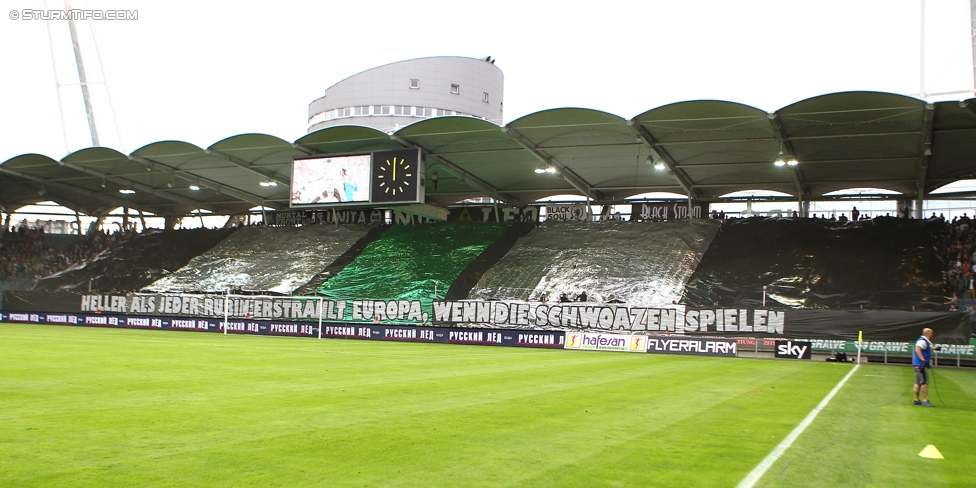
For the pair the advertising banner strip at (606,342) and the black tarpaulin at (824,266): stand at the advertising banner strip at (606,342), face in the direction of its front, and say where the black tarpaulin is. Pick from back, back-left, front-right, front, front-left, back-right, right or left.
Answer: back-left

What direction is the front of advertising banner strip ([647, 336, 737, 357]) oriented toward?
toward the camera

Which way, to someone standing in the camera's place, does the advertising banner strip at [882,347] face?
facing the viewer

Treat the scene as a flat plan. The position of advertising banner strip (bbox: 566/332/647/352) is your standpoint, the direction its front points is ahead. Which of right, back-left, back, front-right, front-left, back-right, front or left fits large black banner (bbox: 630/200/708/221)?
back

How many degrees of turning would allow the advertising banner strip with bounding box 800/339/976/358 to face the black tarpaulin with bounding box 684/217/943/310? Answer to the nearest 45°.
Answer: approximately 180°

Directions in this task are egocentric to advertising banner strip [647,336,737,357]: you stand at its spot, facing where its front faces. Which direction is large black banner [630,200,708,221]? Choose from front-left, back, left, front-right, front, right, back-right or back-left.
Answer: back

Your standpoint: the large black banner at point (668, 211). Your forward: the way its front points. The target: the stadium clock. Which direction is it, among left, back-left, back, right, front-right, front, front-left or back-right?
front-right

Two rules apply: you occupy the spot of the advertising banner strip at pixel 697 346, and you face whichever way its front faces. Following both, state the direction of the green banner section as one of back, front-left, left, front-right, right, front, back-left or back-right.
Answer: back-right

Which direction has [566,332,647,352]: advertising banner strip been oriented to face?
toward the camera

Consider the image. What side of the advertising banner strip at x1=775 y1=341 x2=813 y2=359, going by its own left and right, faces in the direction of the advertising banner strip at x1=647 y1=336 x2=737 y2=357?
right

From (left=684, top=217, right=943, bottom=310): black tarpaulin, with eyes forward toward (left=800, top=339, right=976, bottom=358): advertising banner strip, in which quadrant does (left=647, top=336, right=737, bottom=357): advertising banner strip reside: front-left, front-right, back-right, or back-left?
front-right
